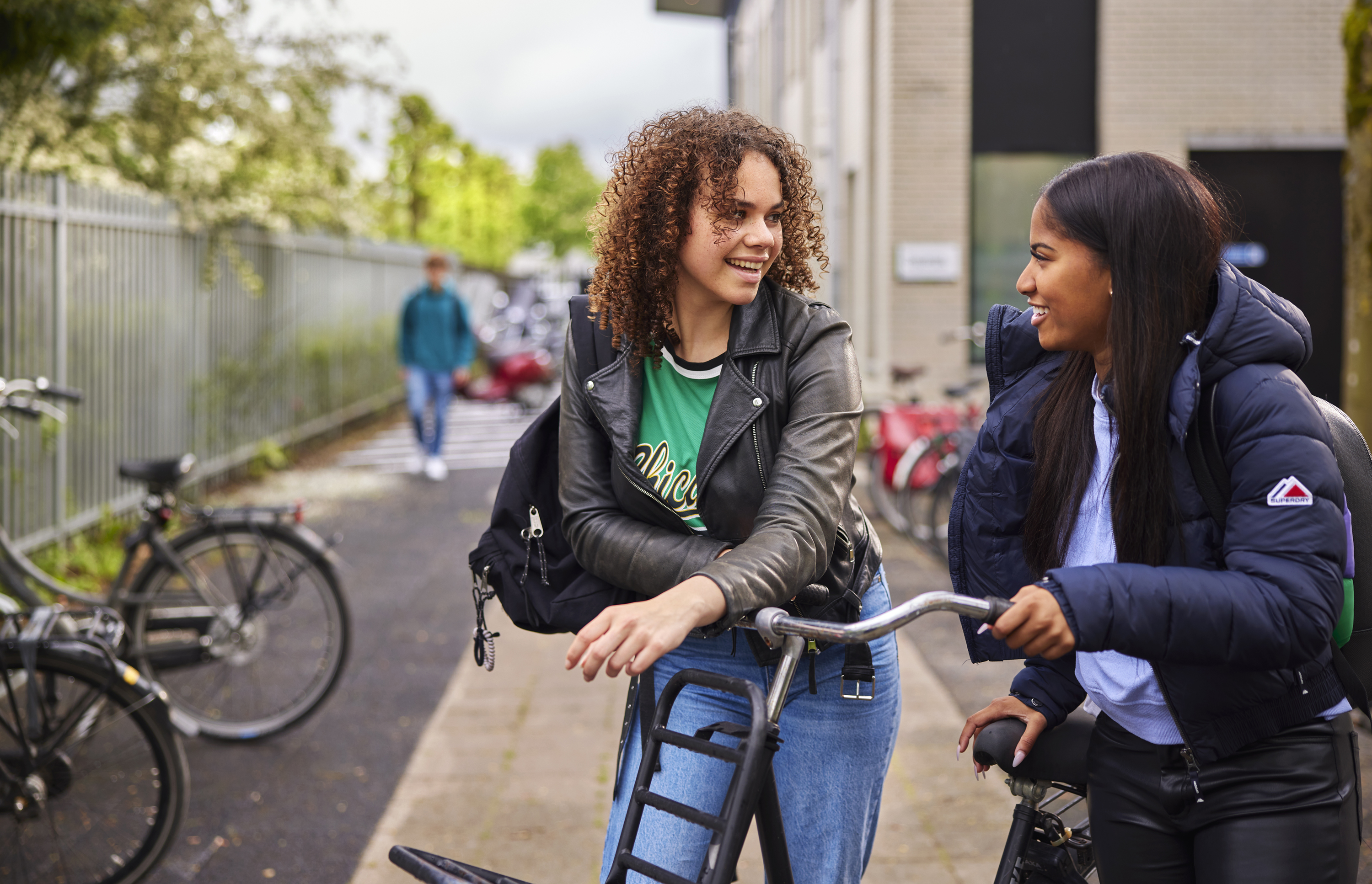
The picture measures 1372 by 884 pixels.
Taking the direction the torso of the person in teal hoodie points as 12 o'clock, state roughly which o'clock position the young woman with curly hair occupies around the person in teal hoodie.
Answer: The young woman with curly hair is roughly at 12 o'clock from the person in teal hoodie.

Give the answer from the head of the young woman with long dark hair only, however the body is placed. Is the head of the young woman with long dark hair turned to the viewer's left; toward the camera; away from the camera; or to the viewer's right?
to the viewer's left

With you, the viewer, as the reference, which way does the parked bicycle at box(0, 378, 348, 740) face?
facing to the left of the viewer

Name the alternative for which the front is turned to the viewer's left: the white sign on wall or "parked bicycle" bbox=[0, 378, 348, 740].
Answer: the parked bicycle

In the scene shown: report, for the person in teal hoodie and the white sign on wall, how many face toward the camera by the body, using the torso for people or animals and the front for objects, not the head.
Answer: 2

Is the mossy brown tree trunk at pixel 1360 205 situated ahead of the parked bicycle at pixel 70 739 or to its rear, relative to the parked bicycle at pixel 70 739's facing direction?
to the rear

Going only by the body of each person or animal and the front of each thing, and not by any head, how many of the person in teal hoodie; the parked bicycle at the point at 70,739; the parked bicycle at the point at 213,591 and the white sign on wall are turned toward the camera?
2

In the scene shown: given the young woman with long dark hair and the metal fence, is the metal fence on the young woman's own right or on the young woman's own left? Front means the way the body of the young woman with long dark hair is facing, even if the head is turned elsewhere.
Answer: on the young woman's own right

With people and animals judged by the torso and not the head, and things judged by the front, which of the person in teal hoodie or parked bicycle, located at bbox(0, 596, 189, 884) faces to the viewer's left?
the parked bicycle

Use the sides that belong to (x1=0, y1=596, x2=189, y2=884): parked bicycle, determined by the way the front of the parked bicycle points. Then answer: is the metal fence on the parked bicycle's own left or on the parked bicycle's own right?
on the parked bicycle's own right

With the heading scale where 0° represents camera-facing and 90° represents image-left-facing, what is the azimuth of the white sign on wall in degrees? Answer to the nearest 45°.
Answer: approximately 0°

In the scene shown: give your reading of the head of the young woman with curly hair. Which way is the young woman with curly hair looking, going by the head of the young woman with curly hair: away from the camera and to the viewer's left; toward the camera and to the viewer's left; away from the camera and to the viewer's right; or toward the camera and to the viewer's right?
toward the camera and to the viewer's right
